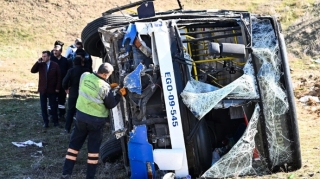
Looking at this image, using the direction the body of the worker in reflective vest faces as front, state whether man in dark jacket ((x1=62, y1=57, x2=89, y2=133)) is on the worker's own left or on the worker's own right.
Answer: on the worker's own left

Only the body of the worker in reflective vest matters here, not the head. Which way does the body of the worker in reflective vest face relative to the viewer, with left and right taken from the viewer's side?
facing away from the viewer and to the right of the viewer

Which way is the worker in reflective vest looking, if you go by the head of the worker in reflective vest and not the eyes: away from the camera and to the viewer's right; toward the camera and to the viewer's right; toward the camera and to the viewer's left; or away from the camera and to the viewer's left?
away from the camera and to the viewer's right

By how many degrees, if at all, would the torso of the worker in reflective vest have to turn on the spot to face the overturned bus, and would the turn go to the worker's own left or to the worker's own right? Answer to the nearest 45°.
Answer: approximately 45° to the worker's own right

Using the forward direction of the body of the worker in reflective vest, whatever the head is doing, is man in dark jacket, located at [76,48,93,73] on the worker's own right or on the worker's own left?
on the worker's own left

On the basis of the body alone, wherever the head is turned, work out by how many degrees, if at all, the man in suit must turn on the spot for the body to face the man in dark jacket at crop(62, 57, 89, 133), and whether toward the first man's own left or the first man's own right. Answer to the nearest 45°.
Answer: approximately 45° to the first man's own left

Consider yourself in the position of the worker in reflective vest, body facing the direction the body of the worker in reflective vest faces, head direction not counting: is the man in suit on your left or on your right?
on your left

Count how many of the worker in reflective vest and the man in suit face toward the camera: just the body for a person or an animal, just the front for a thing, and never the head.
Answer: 1

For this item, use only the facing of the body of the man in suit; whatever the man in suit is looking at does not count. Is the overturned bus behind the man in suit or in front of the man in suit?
in front
